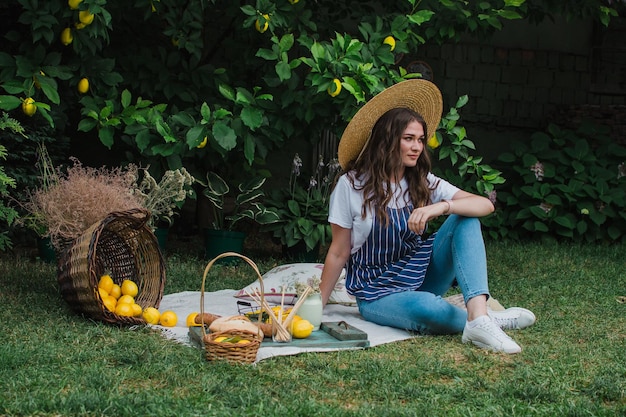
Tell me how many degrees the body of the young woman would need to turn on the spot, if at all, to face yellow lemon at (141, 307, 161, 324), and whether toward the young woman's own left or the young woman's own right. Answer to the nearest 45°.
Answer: approximately 135° to the young woman's own right

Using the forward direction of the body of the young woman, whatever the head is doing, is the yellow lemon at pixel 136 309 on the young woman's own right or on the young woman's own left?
on the young woman's own right

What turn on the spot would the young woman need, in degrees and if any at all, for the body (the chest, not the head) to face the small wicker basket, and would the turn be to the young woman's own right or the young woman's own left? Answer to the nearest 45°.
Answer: approximately 90° to the young woman's own right

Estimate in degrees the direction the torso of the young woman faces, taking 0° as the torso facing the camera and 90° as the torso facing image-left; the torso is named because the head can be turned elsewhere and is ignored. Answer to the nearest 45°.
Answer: approximately 315°

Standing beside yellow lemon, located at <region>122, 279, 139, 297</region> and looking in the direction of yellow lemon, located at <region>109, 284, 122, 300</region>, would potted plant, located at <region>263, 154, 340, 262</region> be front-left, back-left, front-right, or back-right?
back-right

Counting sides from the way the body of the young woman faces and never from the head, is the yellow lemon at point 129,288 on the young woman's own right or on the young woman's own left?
on the young woman's own right

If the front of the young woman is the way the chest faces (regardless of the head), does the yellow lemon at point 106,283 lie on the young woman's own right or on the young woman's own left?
on the young woman's own right

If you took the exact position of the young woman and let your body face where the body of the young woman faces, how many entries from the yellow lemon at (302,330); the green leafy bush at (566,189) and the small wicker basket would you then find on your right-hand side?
2
